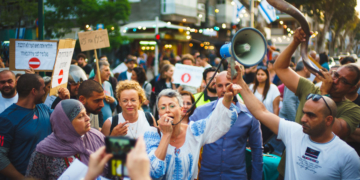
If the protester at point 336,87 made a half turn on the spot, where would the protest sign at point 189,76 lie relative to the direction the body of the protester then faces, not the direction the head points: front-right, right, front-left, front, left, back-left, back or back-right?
left

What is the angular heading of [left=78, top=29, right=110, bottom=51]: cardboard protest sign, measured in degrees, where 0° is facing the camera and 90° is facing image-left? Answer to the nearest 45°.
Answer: approximately 0°

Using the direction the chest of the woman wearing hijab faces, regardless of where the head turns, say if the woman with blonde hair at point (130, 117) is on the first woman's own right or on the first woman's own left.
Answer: on the first woman's own left

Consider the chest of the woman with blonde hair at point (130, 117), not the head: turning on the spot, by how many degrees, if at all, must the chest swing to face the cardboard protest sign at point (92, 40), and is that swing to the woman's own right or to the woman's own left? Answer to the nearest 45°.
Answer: approximately 180°

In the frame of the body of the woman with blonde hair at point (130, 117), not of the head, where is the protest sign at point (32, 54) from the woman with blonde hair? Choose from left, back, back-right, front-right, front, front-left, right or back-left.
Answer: back-right

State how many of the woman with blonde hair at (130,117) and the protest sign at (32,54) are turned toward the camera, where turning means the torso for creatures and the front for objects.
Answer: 2

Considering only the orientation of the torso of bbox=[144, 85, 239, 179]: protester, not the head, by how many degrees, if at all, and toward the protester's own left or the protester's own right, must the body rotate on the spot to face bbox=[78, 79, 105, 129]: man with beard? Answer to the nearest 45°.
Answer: approximately 135° to the protester's own right

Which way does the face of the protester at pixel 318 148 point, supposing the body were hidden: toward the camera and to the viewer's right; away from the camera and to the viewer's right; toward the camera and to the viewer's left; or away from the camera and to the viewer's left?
toward the camera and to the viewer's left

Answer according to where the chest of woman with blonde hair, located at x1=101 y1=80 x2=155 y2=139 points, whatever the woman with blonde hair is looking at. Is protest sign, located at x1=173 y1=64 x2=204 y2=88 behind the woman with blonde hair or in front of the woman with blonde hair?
behind

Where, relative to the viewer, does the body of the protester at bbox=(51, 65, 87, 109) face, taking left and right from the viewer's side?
facing the viewer and to the right of the viewer

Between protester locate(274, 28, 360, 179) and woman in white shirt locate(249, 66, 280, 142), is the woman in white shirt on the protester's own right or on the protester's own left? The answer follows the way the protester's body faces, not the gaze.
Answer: on the protester's own right

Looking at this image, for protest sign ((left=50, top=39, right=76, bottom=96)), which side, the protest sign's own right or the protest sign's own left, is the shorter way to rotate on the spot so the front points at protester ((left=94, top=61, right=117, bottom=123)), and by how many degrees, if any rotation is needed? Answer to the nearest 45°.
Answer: approximately 90° to the protest sign's own left
